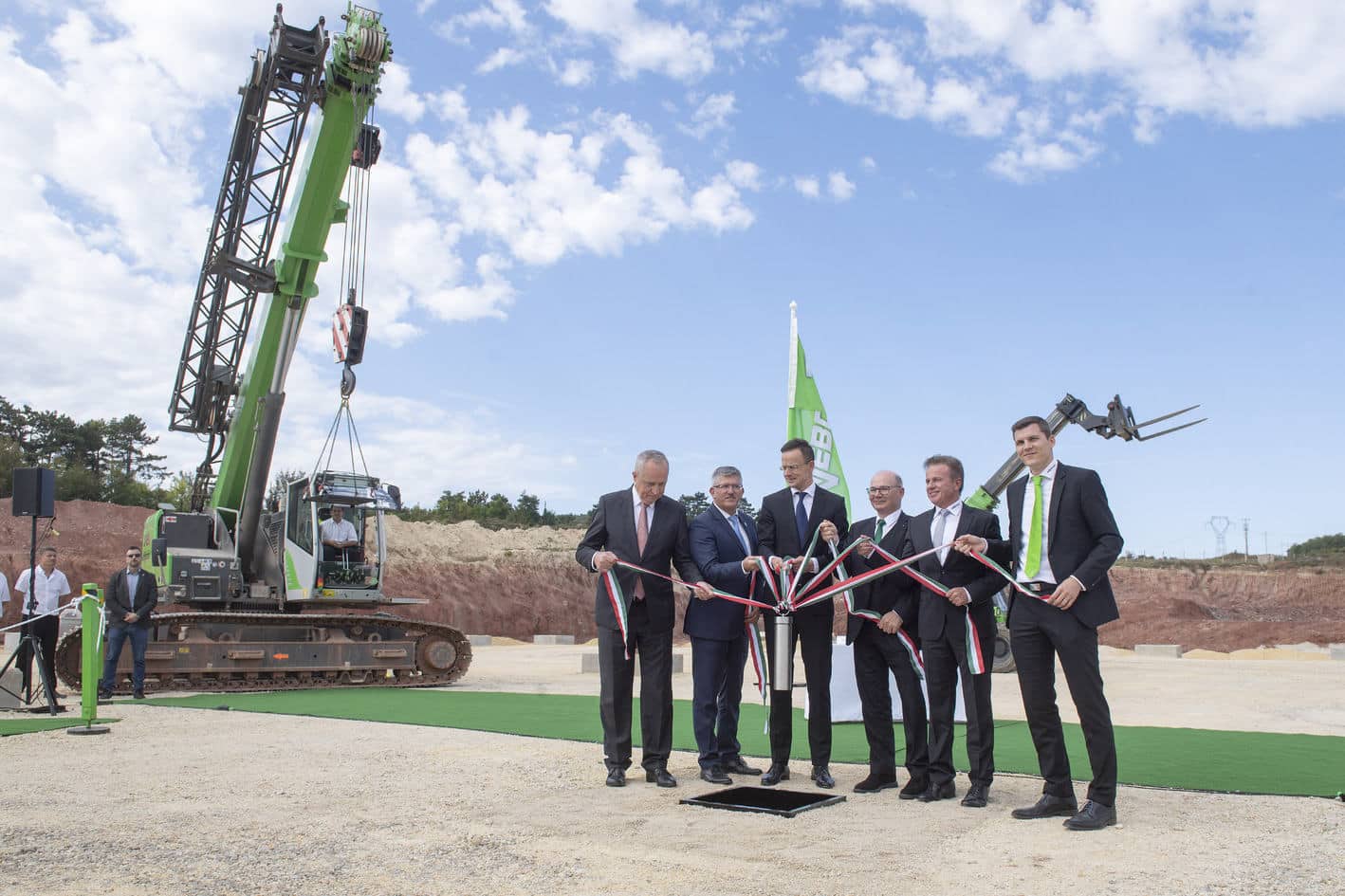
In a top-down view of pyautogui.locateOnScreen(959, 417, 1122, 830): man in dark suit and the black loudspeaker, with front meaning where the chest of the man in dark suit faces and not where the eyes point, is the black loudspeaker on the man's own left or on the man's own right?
on the man's own right

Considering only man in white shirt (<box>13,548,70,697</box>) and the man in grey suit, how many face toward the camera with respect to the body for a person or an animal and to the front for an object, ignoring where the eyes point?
2

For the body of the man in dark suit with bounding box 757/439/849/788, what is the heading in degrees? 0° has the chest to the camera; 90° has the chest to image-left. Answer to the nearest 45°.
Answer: approximately 0°

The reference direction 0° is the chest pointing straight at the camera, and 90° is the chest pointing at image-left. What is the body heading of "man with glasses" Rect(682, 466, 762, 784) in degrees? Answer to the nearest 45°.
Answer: approximately 315°

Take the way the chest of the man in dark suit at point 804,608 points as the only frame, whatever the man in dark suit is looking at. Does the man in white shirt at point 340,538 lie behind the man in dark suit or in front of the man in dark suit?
behind

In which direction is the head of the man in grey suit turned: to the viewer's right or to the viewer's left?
to the viewer's right

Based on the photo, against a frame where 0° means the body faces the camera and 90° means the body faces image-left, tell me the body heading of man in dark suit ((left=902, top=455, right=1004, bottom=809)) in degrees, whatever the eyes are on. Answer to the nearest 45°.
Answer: approximately 45°

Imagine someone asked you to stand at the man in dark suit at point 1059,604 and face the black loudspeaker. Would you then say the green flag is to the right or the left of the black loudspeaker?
right

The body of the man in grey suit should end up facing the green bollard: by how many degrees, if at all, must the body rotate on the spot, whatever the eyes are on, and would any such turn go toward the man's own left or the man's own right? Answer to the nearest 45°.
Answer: approximately 135° to the man's own right
